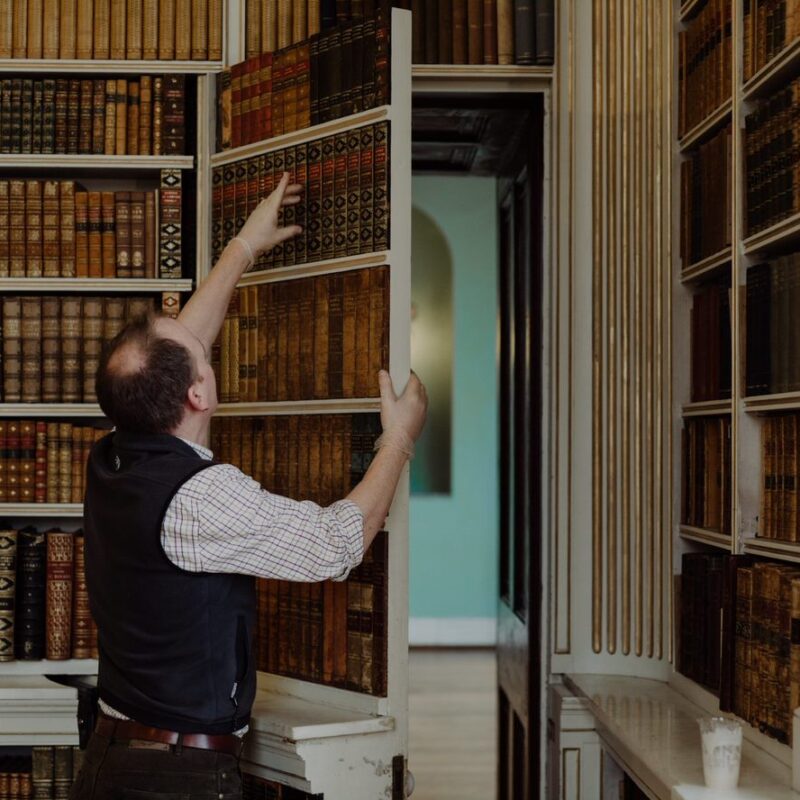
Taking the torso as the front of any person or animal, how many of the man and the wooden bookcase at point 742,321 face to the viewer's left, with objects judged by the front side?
1

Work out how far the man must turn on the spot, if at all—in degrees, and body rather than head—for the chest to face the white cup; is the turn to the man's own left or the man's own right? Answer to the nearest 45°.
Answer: approximately 45° to the man's own right

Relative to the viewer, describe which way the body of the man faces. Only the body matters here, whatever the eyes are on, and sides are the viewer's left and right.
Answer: facing away from the viewer and to the right of the viewer

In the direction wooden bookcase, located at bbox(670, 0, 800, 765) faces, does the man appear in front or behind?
in front

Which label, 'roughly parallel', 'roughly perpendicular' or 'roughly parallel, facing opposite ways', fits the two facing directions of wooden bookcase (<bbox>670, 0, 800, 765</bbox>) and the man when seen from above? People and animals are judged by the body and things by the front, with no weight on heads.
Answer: roughly perpendicular

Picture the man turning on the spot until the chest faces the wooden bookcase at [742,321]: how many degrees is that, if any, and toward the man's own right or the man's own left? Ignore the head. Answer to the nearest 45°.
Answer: approximately 45° to the man's own right

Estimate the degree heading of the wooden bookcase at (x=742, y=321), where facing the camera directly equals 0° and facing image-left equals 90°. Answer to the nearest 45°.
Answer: approximately 90°

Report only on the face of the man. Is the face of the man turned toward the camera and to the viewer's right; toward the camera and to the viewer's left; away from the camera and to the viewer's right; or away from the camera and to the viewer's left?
away from the camera and to the viewer's right
